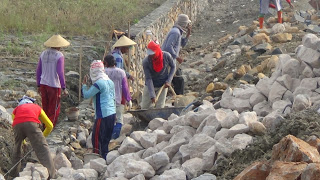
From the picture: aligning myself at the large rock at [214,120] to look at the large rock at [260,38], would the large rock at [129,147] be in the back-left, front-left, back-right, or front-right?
back-left

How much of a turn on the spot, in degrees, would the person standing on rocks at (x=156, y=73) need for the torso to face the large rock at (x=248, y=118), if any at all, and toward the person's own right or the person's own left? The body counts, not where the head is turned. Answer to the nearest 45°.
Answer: approximately 90° to the person's own left

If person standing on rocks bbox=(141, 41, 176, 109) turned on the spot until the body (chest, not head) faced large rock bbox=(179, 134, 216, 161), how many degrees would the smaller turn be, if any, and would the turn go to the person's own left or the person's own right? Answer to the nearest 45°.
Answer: approximately 45° to the person's own left

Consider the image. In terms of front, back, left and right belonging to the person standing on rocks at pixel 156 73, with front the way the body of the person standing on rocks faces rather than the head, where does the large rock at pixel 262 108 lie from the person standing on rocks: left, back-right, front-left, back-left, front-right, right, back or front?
left

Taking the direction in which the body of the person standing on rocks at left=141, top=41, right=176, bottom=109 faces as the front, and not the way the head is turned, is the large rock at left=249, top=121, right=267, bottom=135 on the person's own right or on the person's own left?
on the person's own left
